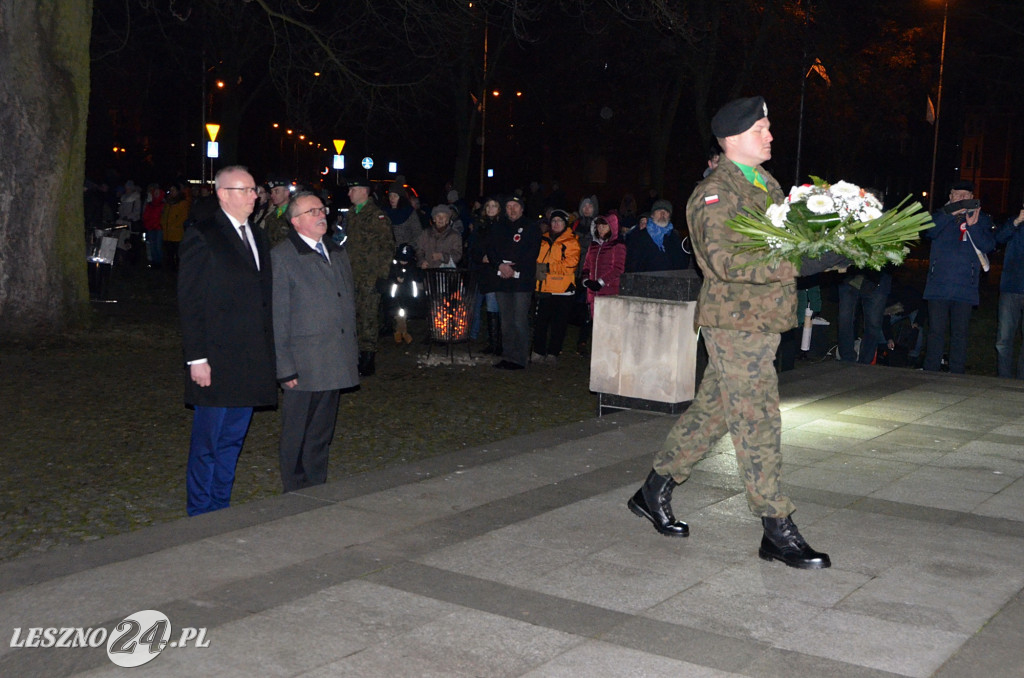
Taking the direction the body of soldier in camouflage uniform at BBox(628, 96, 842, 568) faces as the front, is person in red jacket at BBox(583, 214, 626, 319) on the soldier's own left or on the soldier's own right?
on the soldier's own left

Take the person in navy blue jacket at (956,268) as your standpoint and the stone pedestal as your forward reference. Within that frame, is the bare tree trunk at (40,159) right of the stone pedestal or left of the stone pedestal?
right

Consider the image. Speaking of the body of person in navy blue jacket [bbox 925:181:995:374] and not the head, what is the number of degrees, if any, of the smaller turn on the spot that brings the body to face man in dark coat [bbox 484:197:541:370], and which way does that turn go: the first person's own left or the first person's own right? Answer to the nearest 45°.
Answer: approximately 90° to the first person's own right

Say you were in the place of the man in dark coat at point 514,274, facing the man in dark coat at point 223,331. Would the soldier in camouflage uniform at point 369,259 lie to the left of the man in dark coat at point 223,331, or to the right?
right

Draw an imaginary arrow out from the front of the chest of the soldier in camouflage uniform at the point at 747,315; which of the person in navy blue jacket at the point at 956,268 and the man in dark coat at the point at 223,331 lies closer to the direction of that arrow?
the person in navy blue jacket

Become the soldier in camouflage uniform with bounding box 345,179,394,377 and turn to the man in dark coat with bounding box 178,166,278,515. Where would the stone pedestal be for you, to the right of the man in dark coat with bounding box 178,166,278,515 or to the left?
left

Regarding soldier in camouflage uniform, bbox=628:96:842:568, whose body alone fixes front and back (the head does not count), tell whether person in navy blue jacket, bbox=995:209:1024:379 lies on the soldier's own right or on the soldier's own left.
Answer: on the soldier's own left

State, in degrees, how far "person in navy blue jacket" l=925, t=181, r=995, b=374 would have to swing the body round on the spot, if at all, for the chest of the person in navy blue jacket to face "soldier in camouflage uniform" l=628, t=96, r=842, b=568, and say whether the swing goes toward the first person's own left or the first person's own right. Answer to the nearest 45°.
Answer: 0° — they already face them

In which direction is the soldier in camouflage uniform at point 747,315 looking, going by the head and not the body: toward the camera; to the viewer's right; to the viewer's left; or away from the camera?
to the viewer's right

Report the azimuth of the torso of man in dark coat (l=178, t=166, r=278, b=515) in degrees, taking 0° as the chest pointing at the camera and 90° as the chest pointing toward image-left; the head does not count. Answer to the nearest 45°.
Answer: approximately 315°

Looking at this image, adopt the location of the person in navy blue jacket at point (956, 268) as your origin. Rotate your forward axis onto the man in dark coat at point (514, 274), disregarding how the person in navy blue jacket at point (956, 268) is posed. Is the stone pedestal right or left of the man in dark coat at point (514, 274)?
left

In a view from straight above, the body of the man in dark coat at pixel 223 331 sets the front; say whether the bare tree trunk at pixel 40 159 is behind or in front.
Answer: behind

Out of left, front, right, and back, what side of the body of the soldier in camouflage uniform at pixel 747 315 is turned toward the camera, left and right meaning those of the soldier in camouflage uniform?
right

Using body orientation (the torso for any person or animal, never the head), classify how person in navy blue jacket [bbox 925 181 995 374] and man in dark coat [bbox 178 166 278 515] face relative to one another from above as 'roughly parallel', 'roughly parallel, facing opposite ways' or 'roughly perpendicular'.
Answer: roughly perpendicular

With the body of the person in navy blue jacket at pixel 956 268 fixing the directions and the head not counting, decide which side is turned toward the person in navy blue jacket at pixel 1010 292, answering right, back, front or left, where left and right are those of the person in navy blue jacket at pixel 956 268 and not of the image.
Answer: left
